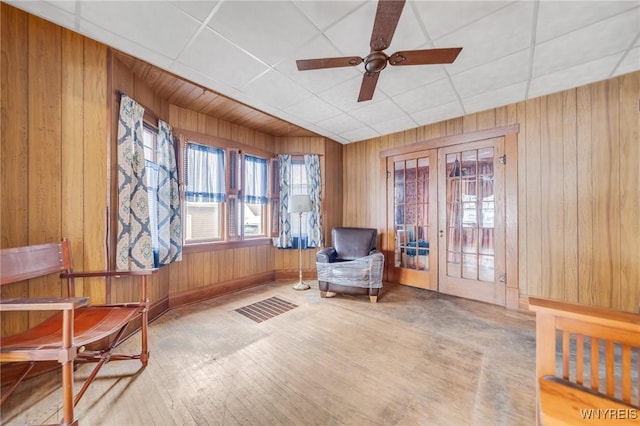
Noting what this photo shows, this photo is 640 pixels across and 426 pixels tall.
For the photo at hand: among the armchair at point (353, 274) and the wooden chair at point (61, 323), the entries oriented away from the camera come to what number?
0

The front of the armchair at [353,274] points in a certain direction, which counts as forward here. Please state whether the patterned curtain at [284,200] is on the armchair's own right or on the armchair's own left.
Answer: on the armchair's own right

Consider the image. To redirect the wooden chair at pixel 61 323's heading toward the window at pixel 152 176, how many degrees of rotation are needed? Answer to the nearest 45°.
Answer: approximately 90° to its left

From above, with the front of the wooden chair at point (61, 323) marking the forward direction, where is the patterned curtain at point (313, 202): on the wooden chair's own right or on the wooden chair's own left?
on the wooden chair's own left

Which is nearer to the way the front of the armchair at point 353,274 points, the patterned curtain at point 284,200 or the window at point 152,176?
the window

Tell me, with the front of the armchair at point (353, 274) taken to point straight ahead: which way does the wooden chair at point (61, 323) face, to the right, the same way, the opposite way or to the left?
to the left

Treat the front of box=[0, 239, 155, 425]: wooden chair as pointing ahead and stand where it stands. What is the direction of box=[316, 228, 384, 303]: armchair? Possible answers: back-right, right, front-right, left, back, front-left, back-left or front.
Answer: front-left

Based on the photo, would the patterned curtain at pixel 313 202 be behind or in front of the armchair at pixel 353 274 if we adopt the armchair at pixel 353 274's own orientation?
behind

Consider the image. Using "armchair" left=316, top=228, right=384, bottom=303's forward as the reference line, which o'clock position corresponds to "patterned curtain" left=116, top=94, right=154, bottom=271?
The patterned curtain is roughly at 2 o'clock from the armchair.

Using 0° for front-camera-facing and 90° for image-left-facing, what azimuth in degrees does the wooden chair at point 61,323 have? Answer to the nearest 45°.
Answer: approximately 315°

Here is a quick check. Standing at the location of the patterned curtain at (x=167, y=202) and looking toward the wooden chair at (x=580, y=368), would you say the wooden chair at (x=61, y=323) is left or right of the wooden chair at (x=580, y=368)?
right

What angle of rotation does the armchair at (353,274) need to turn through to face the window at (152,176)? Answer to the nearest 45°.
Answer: approximately 90° to its right

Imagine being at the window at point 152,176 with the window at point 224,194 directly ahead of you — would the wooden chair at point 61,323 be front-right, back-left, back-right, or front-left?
back-right

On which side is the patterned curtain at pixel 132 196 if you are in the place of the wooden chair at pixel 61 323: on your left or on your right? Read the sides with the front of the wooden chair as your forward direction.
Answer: on your left

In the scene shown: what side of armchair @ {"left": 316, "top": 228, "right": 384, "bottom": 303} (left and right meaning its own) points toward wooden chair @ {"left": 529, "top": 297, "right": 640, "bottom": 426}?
front
